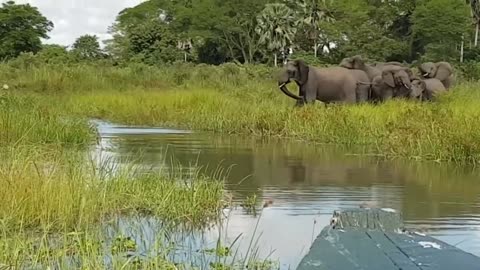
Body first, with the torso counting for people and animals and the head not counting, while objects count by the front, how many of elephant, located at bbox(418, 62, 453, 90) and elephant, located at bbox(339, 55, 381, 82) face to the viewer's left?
2

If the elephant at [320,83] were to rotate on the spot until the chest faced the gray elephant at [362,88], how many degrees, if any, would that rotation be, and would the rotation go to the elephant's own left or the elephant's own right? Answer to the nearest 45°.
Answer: approximately 135° to the elephant's own right

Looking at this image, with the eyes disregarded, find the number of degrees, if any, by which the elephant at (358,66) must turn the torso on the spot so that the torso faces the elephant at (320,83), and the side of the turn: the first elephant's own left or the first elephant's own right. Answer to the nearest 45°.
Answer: approximately 45° to the first elephant's own left

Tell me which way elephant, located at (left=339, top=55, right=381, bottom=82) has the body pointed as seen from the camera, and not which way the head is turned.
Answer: to the viewer's left

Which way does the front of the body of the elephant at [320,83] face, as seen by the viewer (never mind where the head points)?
to the viewer's left

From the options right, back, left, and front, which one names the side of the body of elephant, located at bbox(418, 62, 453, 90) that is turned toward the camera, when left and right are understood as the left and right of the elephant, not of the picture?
left
